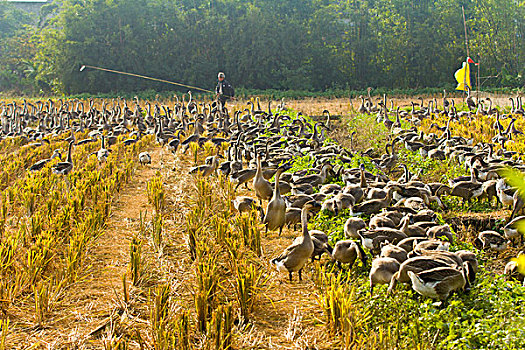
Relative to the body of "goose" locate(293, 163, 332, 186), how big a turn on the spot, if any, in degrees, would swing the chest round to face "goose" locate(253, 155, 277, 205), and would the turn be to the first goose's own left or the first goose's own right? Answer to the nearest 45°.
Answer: approximately 135° to the first goose's own right

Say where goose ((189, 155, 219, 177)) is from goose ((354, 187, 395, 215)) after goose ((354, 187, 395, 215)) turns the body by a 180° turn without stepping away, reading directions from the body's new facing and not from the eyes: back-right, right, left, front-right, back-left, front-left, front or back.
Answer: front-right

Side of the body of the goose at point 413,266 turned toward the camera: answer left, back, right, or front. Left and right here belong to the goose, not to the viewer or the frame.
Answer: left

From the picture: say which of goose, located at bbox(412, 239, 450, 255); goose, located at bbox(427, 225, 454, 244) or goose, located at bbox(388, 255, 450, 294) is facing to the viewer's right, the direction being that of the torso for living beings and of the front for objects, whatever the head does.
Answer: goose, located at bbox(427, 225, 454, 244)

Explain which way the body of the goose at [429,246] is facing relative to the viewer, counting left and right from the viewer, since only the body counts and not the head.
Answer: facing to the left of the viewer

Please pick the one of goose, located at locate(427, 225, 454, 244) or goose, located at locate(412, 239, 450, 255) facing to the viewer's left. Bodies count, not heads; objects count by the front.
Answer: goose, located at locate(412, 239, 450, 255)

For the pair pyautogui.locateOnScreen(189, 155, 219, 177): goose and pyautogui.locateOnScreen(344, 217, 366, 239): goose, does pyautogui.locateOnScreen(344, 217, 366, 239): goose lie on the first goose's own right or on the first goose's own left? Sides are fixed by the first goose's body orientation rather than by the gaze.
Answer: on the first goose's own right

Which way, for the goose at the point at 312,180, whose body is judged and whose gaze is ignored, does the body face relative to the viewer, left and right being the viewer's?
facing to the right of the viewer
